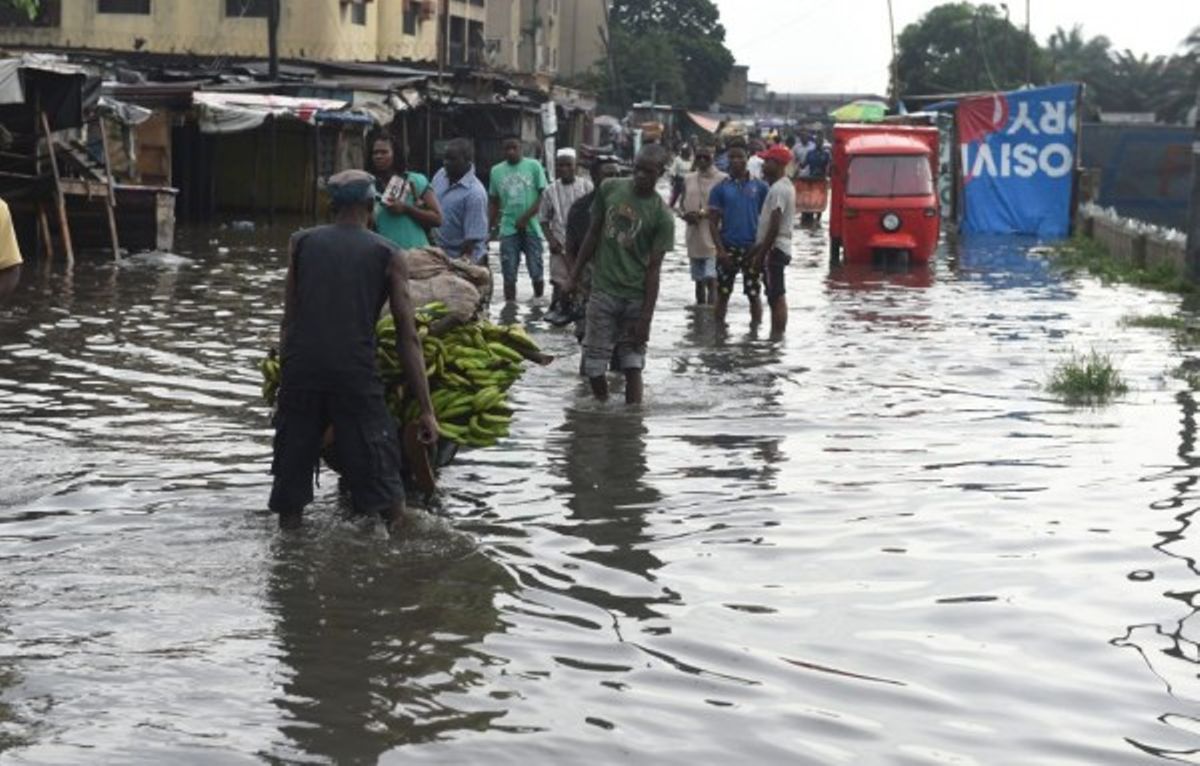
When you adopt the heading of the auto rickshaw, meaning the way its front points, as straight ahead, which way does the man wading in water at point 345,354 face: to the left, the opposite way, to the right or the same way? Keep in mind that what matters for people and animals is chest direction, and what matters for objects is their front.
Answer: the opposite way

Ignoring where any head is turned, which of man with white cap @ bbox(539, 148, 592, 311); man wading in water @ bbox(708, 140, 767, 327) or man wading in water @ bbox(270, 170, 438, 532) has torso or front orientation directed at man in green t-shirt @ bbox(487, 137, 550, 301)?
man wading in water @ bbox(270, 170, 438, 532)

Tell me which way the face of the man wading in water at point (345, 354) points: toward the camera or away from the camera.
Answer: away from the camera

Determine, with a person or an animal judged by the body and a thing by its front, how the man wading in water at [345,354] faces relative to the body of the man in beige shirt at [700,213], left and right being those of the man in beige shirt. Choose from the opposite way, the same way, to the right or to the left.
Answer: the opposite way

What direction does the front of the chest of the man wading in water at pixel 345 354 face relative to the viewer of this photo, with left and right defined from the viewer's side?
facing away from the viewer

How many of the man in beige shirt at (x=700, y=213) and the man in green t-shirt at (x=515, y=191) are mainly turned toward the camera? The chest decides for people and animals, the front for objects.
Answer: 2

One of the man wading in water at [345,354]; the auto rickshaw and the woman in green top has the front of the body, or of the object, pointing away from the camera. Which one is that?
the man wading in water

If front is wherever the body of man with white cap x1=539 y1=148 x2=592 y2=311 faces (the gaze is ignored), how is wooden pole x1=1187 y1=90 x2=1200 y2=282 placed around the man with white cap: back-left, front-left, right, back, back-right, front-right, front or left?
back-left

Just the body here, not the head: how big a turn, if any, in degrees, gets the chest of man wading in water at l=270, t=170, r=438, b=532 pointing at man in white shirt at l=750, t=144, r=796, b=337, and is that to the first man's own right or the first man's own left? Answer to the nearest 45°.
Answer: approximately 45° to the first man's own right
